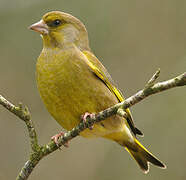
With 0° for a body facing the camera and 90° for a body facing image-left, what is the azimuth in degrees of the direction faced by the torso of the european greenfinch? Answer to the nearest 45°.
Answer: approximately 45°
